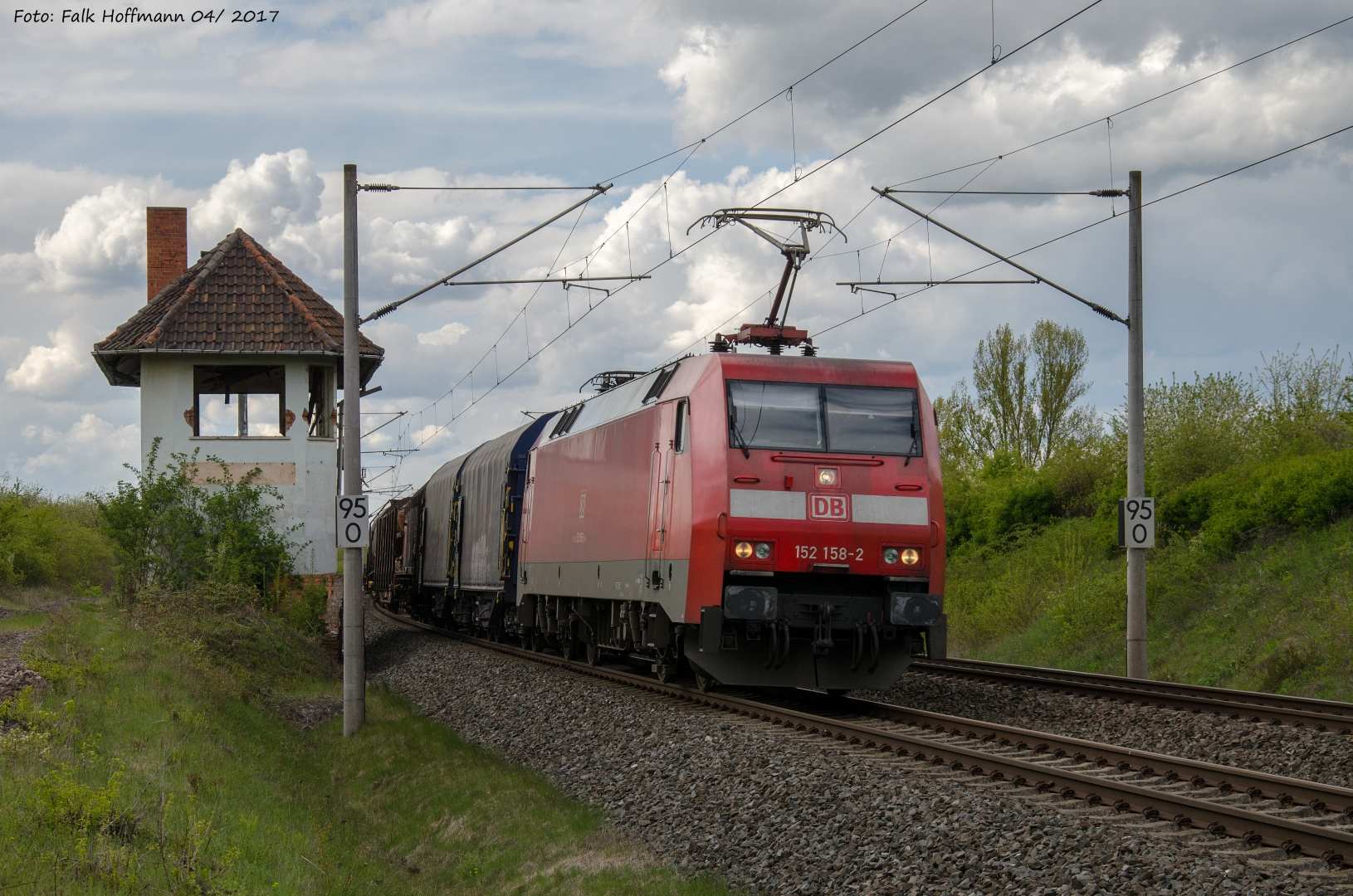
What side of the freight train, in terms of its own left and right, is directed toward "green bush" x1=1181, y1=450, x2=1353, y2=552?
left

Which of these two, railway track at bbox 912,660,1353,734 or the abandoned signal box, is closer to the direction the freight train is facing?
the railway track

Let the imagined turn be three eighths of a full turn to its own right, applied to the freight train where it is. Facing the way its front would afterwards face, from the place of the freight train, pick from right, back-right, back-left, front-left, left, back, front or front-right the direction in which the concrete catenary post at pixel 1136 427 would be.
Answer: back-right

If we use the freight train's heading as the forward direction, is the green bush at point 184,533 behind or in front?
behind

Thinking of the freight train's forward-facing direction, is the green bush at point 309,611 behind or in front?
behind

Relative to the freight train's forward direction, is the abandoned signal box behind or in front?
behind

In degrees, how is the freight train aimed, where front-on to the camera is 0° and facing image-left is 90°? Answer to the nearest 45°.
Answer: approximately 315°
